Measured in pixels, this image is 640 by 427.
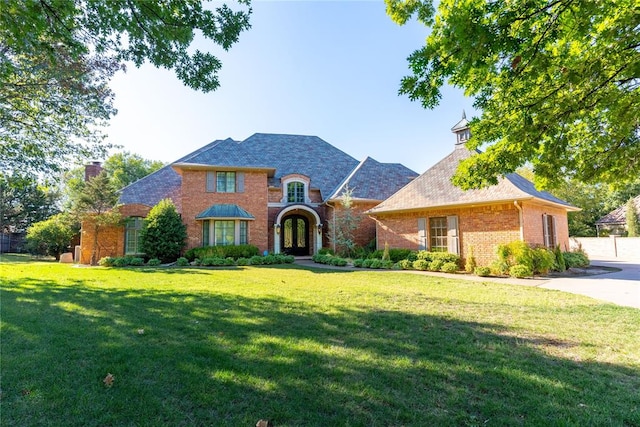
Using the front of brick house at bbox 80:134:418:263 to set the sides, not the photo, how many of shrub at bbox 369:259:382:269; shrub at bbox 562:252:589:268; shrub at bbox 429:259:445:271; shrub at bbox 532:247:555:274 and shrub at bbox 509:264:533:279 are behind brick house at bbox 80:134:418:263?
0

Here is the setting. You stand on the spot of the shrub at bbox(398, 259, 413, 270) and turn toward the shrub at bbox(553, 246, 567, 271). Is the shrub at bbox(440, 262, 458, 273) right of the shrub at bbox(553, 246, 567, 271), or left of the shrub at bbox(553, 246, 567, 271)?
right

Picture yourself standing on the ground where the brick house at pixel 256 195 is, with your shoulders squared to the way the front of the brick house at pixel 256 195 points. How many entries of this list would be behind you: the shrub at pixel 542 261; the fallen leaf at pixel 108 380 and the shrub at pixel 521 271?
0

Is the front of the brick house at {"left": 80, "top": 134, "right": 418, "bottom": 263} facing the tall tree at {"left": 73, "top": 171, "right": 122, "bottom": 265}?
no

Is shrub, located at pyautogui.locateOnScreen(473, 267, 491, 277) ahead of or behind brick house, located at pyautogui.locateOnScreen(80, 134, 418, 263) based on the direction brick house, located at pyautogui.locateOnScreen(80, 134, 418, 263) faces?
ahead

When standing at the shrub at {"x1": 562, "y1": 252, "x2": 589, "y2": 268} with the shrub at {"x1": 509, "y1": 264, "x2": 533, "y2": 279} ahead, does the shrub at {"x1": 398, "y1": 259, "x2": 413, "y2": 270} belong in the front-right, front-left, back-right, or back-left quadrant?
front-right

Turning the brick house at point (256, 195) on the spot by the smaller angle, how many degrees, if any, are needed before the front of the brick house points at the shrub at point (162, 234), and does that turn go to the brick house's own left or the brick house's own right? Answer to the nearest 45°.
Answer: approximately 45° to the brick house's own right

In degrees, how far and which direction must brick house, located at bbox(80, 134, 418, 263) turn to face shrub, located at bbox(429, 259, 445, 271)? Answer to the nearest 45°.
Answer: approximately 45° to its left

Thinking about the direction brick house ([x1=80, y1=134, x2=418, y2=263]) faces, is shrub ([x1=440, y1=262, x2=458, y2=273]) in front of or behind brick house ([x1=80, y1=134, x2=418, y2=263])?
in front

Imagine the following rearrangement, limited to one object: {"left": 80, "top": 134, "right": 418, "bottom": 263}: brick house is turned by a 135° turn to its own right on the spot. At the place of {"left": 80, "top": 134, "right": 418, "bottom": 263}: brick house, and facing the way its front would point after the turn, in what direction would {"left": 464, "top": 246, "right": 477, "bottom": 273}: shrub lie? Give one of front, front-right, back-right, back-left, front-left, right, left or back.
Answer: back

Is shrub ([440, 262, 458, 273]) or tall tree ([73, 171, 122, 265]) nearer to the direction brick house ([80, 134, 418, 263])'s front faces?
the shrub

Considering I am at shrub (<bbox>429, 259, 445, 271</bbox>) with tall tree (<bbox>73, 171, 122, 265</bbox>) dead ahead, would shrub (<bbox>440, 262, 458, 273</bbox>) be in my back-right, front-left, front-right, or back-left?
back-left

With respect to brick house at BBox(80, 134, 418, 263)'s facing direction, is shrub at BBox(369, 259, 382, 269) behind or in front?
in front

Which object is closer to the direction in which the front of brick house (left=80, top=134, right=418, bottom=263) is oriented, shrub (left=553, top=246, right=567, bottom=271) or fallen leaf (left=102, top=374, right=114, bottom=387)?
the fallen leaf

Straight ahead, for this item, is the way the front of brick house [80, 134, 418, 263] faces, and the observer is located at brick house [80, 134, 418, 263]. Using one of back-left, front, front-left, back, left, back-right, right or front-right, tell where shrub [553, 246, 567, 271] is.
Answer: front-left

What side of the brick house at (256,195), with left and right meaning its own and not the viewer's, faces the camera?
front
